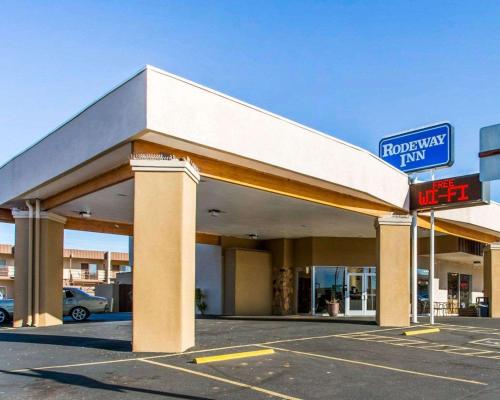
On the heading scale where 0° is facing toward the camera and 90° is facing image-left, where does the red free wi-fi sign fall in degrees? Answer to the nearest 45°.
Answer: approximately 45°

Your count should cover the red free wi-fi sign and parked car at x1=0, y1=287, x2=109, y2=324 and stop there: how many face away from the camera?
0

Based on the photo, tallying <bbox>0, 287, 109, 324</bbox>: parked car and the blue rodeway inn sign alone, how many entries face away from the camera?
0
